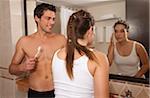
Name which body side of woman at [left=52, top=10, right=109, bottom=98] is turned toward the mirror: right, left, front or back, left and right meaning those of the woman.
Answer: front

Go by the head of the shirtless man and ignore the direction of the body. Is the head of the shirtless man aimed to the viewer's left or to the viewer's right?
to the viewer's right

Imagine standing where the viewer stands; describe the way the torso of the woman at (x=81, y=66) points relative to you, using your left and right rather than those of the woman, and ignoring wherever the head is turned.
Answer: facing away from the viewer and to the right of the viewer

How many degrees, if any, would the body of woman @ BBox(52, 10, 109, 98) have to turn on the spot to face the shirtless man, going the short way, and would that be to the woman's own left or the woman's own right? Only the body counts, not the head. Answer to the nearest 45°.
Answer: approximately 90° to the woman's own left

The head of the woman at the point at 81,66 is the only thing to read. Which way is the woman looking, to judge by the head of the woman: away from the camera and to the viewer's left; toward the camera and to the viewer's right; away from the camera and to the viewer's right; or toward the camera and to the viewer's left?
away from the camera and to the viewer's right

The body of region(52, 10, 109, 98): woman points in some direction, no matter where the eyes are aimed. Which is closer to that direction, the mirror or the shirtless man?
the mirror
